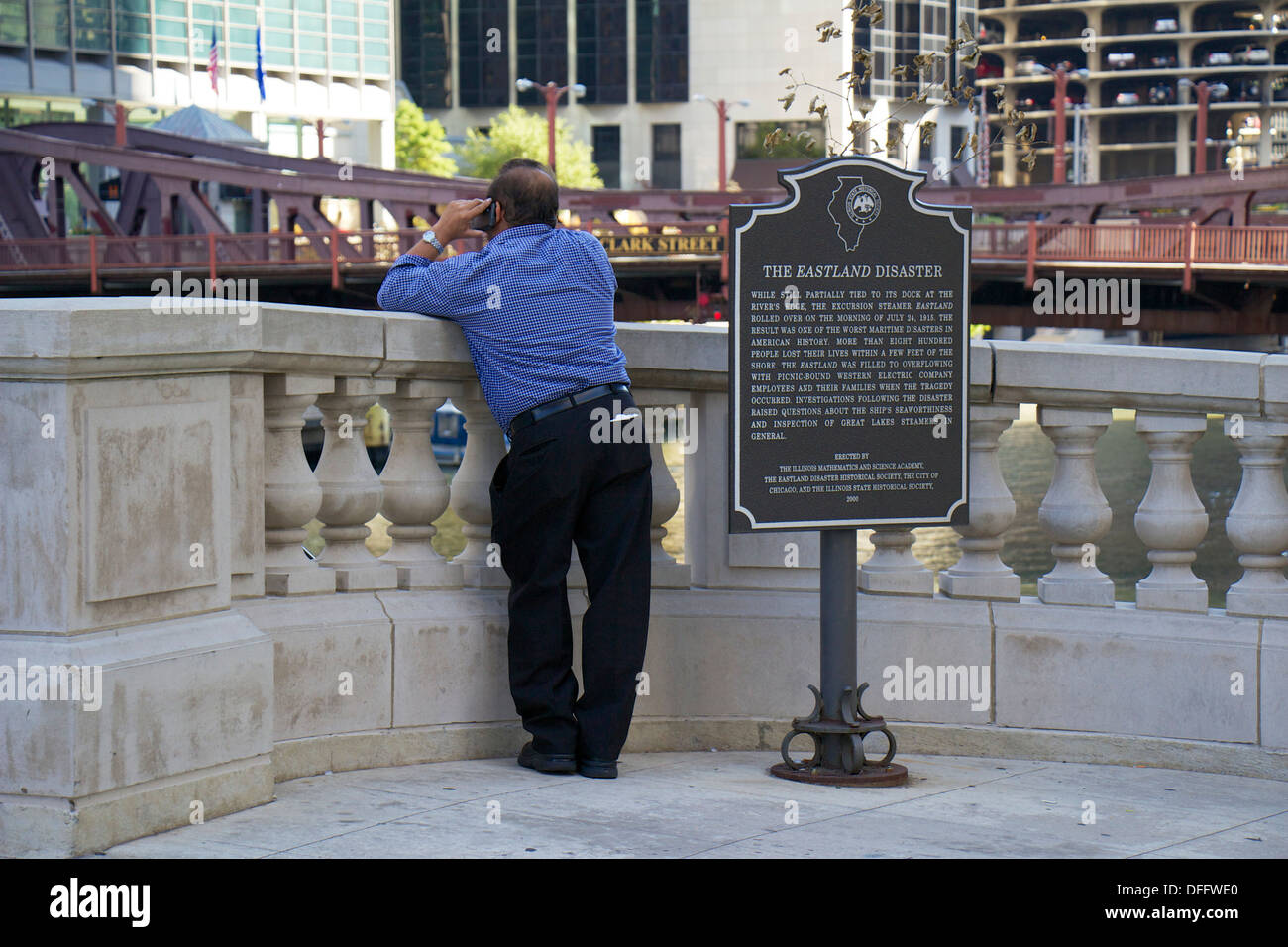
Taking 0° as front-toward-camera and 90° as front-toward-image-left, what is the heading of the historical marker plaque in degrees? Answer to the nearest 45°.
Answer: approximately 0°

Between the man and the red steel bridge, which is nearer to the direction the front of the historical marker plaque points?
the man

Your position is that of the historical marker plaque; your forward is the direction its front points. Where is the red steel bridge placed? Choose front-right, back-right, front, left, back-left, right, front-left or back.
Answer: back

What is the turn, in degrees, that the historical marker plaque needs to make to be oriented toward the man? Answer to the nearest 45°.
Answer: approximately 90° to its right
